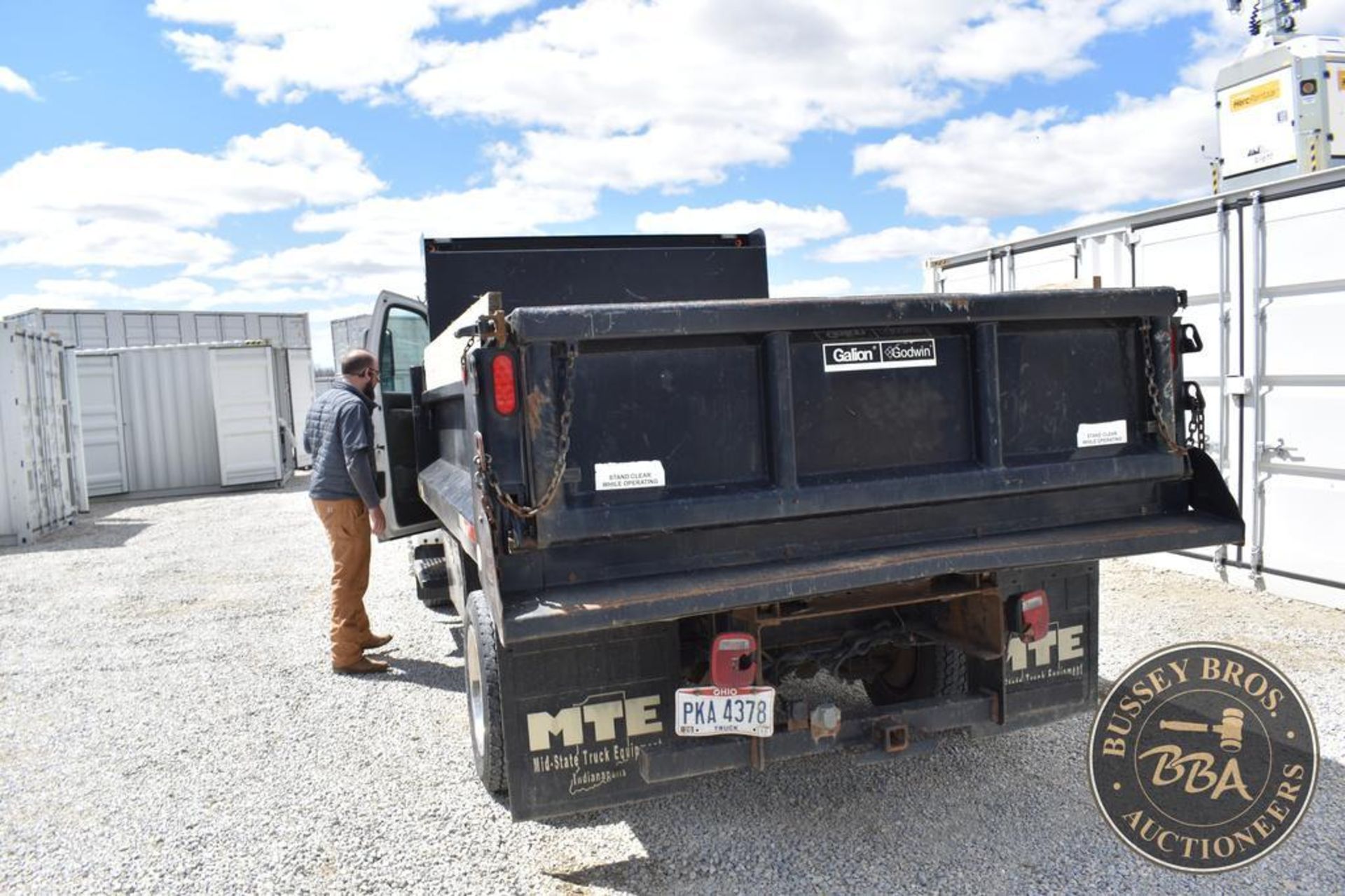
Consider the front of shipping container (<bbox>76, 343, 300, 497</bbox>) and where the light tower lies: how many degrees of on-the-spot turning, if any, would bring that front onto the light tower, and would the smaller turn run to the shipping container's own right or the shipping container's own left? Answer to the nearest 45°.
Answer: approximately 45° to the shipping container's own left

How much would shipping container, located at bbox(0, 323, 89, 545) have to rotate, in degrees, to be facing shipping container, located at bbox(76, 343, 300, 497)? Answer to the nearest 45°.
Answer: approximately 90° to its left

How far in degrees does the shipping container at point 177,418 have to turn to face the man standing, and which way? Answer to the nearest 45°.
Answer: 0° — it already faces them

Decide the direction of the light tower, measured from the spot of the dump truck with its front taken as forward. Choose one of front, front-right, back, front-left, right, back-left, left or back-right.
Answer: right

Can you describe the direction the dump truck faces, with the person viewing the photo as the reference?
facing away from the viewer and to the left of the viewer

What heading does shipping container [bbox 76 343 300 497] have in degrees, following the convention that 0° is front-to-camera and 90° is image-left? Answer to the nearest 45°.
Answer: approximately 0°

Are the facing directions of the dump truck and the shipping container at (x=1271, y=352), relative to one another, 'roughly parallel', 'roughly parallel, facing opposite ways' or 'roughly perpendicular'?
roughly perpendicular

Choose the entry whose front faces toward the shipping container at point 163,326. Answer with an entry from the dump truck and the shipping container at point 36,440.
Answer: the dump truck

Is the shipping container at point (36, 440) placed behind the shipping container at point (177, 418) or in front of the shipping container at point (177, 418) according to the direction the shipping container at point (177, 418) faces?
in front

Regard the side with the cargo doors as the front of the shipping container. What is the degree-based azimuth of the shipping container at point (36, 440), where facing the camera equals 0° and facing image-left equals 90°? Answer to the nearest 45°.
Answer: approximately 315°

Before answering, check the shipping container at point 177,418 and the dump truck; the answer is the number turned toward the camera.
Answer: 1

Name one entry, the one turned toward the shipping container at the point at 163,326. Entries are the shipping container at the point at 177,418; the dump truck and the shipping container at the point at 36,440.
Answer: the dump truck
